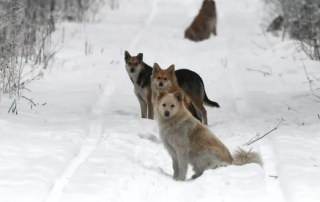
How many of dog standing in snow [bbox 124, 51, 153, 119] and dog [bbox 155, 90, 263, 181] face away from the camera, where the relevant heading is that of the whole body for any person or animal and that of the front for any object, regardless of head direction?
0

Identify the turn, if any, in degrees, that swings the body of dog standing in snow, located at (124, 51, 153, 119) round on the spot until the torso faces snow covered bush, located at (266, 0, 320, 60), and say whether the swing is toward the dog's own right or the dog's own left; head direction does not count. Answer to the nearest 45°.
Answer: approximately 180°

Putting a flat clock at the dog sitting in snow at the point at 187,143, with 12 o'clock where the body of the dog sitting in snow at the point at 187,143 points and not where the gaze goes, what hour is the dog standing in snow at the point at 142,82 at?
the dog standing in snow at the point at 142,82 is roughly at 4 o'clock from the dog sitting in snow at the point at 187,143.

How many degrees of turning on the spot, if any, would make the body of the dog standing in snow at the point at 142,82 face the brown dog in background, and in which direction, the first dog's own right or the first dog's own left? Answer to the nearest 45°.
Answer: approximately 135° to the first dog's own right

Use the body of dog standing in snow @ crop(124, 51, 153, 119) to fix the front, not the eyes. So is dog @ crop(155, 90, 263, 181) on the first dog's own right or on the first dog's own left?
on the first dog's own left
